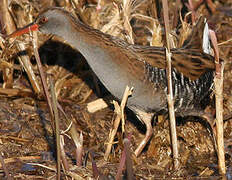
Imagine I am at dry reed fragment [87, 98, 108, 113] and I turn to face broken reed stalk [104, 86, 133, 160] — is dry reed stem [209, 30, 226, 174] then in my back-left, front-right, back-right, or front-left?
front-left

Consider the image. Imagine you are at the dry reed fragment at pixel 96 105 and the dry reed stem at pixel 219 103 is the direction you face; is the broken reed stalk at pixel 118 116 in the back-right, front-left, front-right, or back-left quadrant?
front-right

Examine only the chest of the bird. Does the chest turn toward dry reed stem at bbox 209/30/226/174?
no

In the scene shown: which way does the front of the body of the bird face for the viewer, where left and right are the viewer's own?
facing to the left of the viewer
